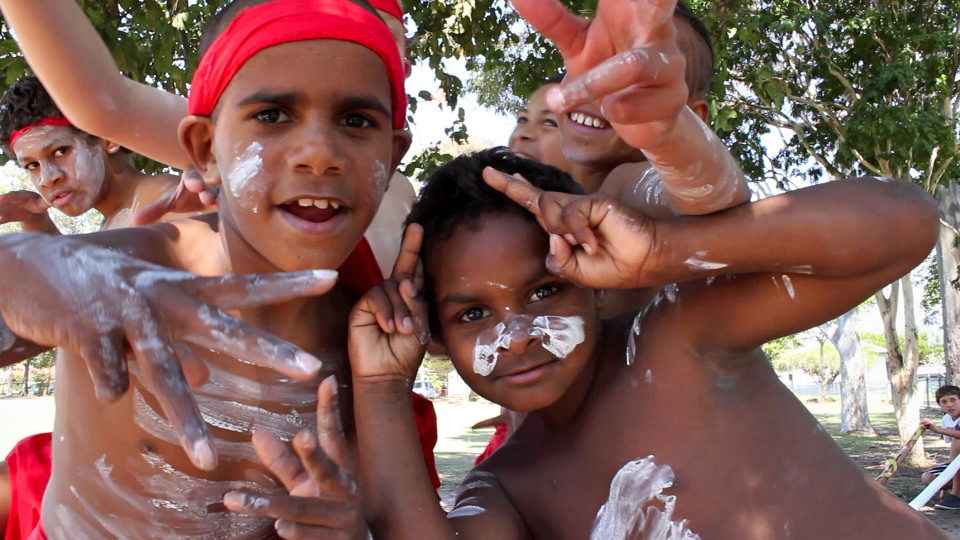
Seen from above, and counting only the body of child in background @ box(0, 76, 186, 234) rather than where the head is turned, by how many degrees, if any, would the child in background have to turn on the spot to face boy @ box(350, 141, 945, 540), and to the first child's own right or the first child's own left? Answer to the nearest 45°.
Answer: approximately 90° to the first child's own left

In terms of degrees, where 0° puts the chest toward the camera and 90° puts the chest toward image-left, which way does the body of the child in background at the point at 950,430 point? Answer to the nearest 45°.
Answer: approximately 45°

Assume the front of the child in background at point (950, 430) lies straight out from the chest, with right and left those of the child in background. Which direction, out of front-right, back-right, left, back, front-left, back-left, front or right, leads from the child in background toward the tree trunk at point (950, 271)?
back-right

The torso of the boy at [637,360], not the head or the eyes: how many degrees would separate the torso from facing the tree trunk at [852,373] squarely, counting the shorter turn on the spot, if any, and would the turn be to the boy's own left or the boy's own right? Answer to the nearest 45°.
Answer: approximately 180°

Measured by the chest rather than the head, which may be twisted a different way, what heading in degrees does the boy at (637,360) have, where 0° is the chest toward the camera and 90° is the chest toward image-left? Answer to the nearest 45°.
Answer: approximately 0°

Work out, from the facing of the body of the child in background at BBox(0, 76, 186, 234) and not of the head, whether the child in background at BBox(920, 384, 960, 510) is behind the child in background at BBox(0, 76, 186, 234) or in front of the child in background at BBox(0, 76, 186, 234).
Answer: behind

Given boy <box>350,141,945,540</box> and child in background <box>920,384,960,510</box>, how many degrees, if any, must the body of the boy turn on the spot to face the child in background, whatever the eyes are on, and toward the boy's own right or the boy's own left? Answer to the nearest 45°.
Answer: approximately 180°

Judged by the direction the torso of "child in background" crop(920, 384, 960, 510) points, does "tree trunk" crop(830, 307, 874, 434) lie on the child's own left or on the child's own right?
on the child's own right

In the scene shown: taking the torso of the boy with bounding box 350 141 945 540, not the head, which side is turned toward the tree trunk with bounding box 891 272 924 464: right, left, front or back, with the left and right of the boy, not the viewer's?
back

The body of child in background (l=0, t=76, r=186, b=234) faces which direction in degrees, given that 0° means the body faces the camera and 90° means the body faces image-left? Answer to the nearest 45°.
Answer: approximately 45°

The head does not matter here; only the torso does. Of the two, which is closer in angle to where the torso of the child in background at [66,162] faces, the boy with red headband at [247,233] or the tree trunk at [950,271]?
the boy with red headband

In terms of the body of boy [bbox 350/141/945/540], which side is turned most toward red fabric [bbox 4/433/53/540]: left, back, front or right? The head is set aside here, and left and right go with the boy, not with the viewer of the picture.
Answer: right
